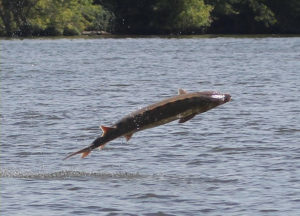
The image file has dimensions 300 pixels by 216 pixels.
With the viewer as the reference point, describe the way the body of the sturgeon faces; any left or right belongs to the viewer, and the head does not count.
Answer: facing to the right of the viewer
